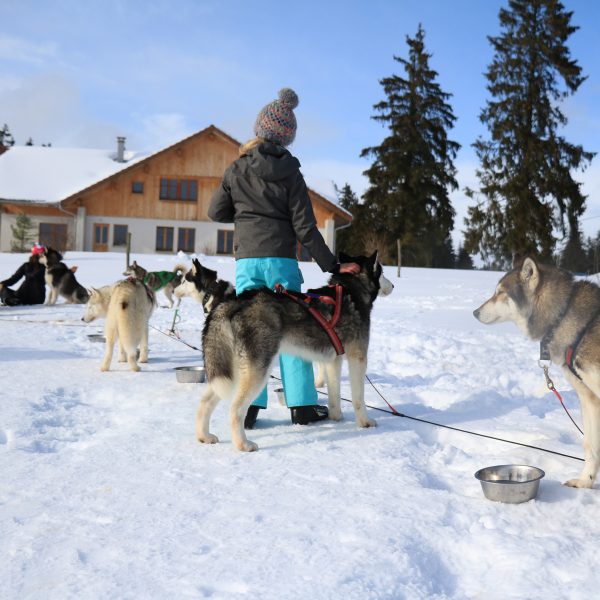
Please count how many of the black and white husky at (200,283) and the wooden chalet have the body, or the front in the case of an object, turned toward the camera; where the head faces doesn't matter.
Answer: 1

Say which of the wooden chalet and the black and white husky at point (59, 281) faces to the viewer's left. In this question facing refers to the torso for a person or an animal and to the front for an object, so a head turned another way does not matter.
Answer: the black and white husky

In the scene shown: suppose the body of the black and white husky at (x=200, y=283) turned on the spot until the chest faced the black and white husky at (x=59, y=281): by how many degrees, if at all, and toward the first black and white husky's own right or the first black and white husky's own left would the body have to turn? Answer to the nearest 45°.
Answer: approximately 45° to the first black and white husky's own right

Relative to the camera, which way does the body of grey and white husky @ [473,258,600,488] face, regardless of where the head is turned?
to the viewer's left

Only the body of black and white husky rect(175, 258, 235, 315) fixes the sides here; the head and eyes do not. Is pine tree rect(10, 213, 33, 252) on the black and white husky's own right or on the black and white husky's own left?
on the black and white husky's own right

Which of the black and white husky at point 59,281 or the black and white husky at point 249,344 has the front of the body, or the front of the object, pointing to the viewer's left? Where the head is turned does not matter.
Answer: the black and white husky at point 59,281

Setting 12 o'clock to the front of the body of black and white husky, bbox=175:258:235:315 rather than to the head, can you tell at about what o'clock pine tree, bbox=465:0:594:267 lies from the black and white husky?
The pine tree is roughly at 4 o'clock from the black and white husky.

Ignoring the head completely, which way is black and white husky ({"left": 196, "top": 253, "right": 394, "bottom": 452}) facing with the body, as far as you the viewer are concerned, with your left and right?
facing away from the viewer and to the right of the viewer

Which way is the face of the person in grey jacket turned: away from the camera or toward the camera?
away from the camera

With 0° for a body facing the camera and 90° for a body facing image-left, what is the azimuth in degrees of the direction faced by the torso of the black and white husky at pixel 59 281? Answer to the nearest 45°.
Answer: approximately 90°

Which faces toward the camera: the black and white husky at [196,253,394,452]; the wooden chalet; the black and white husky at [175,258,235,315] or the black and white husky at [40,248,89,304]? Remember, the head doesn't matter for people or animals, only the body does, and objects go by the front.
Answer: the wooden chalet
